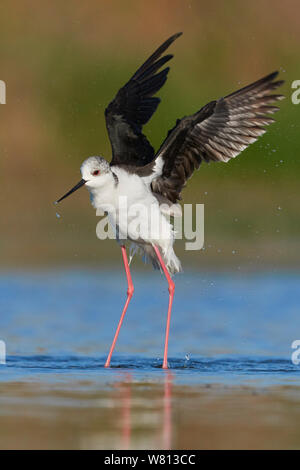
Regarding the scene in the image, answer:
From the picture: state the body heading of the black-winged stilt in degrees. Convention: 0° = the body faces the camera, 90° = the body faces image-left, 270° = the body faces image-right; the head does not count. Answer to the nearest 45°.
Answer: approximately 45°
